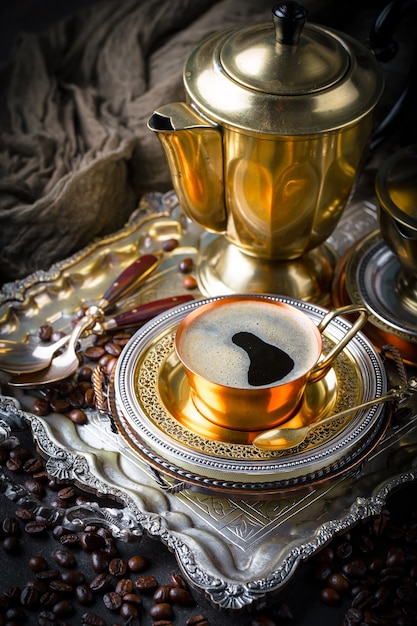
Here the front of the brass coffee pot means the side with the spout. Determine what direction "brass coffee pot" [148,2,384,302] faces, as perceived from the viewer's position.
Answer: facing the viewer and to the left of the viewer

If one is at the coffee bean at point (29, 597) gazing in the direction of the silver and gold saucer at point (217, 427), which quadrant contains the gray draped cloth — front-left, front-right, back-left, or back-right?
front-left
